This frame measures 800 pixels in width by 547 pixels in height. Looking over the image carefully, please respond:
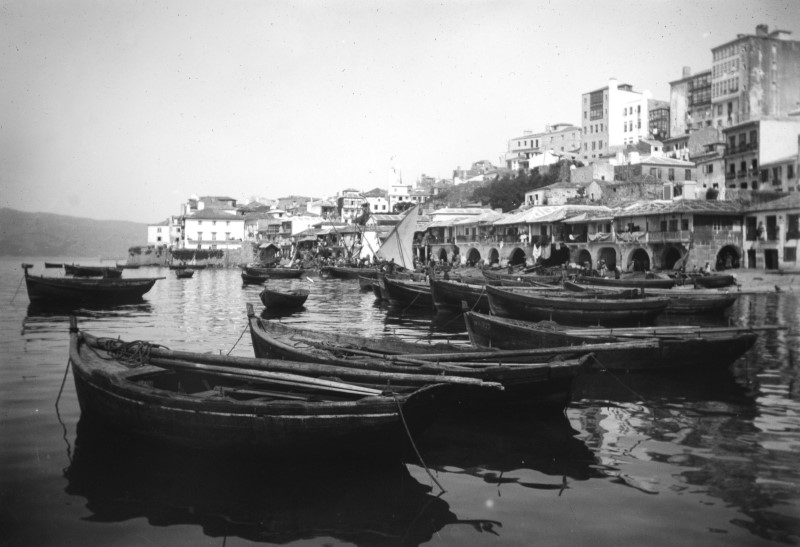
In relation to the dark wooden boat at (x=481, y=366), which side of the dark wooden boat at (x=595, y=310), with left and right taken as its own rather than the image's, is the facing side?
left

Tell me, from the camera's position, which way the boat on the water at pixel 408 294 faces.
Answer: facing to the left of the viewer

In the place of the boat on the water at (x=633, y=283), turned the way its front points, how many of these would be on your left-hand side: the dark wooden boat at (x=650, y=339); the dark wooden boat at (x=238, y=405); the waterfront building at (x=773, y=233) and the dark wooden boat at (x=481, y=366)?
3

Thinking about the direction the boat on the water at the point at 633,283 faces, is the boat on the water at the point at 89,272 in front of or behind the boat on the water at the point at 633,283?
in front

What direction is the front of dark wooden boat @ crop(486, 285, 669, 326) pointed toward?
to the viewer's left

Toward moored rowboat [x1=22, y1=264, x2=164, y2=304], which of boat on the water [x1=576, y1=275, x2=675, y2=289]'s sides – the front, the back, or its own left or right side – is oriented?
front

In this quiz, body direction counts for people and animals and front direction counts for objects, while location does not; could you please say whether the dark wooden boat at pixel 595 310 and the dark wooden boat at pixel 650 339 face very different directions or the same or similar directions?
same or similar directions

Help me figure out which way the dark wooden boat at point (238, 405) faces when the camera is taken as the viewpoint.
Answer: facing to the left of the viewer

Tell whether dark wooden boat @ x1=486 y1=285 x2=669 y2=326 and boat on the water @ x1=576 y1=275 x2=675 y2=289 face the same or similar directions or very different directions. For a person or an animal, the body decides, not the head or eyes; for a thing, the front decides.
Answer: same or similar directions

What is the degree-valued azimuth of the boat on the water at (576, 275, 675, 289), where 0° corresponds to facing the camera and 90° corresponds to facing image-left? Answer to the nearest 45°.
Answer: approximately 90°
